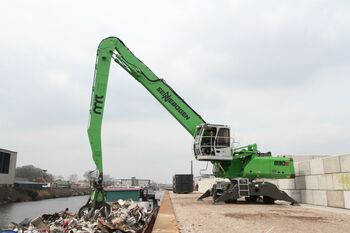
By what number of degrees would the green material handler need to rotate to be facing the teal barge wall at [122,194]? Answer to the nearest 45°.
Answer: approximately 45° to its right

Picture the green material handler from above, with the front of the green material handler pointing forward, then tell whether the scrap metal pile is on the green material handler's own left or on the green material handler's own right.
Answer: on the green material handler's own left

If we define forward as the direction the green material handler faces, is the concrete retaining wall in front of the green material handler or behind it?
behind

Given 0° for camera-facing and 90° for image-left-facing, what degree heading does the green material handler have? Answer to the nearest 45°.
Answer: approximately 90°

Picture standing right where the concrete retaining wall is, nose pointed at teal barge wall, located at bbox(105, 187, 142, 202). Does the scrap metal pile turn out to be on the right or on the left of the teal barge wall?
left

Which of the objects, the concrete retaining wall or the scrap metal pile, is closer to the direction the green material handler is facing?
the scrap metal pile

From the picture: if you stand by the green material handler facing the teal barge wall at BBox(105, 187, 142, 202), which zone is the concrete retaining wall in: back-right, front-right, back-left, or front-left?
back-right

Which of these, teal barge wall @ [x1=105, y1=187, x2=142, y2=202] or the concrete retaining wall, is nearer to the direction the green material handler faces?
the teal barge wall

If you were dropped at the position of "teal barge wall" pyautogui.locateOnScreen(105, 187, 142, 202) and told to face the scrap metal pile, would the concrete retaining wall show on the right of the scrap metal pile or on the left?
left
